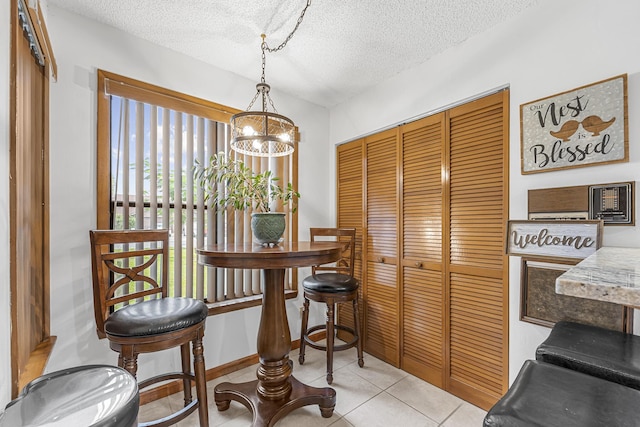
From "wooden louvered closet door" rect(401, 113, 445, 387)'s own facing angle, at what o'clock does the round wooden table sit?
The round wooden table is roughly at 12 o'clock from the wooden louvered closet door.

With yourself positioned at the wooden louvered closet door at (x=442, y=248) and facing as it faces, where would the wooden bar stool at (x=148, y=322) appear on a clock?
The wooden bar stool is roughly at 12 o'clock from the wooden louvered closet door.

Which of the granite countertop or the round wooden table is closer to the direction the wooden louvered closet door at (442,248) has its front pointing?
the round wooden table

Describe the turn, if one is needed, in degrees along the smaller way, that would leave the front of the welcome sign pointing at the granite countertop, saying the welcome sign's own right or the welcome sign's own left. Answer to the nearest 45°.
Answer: approximately 45° to the welcome sign's own left

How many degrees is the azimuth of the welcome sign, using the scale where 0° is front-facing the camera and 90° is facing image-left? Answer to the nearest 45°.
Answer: approximately 45°

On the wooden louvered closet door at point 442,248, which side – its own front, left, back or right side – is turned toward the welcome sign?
left

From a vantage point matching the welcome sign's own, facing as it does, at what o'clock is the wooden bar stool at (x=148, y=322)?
The wooden bar stool is roughly at 12 o'clock from the welcome sign.

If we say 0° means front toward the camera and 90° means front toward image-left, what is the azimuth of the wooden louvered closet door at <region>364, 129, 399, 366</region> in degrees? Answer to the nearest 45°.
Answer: approximately 45°
